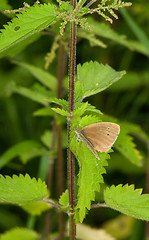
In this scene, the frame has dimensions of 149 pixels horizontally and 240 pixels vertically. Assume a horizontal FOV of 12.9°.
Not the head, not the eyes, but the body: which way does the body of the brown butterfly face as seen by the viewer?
to the viewer's left
